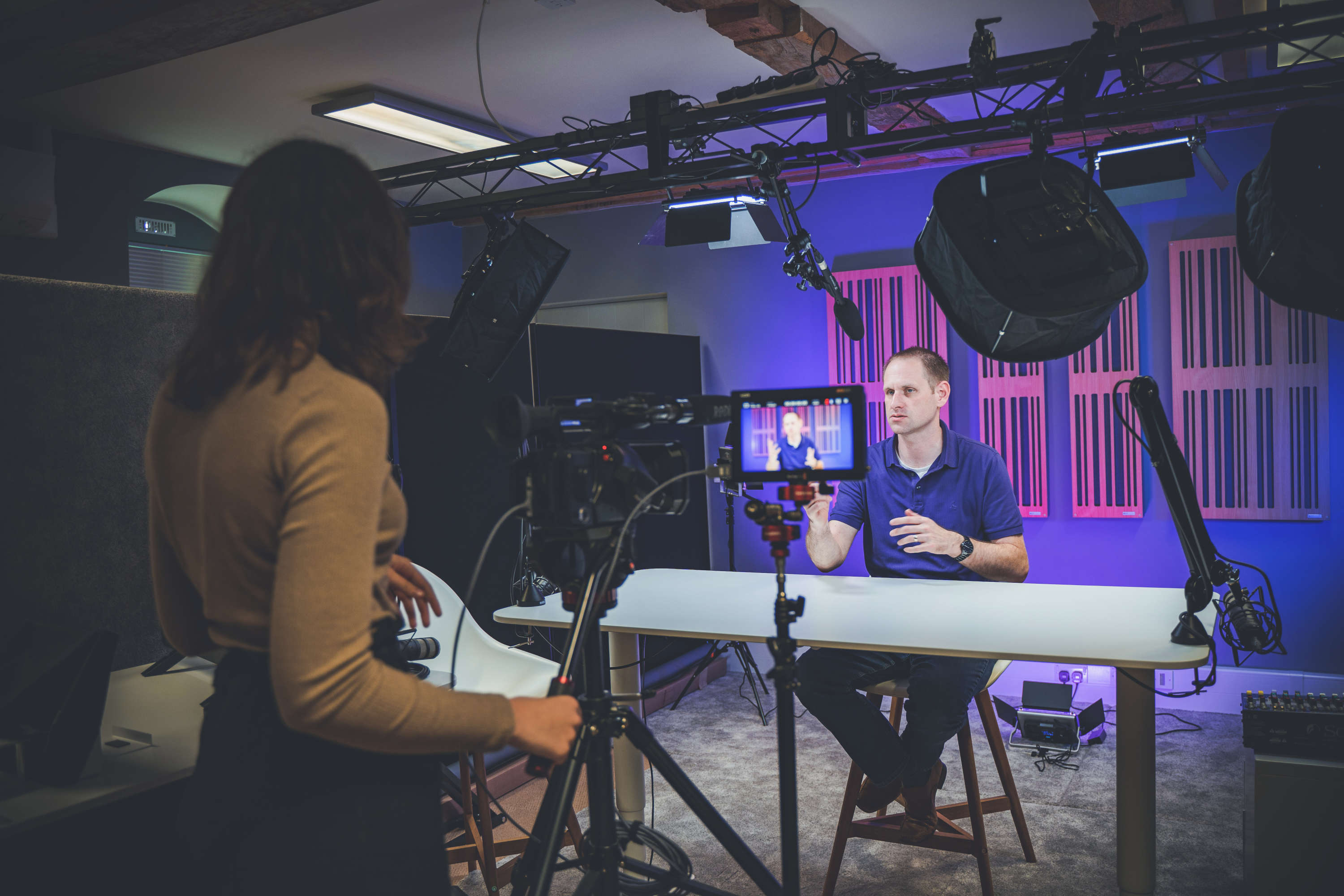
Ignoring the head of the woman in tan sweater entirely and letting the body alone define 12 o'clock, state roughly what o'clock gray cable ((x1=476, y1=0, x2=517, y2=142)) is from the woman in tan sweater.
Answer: The gray cable is roughly at 11 o'clock from the woman in tan sweater.

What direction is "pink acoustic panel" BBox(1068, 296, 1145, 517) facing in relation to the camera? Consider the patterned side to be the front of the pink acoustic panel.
toward the camera

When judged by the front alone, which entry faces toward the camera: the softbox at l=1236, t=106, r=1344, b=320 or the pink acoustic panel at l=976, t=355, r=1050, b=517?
the pink acoustic panel

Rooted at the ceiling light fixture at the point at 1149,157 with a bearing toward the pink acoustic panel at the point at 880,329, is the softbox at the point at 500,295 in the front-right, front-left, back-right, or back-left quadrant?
front-left

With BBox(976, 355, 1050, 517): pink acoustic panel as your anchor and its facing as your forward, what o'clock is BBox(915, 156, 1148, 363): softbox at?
The softbox is roughly at 12 o'clock from the pink acoustic panel.

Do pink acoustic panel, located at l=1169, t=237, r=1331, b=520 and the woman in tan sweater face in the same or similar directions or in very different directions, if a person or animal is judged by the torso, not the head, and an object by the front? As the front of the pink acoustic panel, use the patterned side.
very different directions

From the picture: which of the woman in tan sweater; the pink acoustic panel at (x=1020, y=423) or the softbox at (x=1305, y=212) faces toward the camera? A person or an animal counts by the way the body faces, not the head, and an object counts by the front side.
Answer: the pink acoustic panel

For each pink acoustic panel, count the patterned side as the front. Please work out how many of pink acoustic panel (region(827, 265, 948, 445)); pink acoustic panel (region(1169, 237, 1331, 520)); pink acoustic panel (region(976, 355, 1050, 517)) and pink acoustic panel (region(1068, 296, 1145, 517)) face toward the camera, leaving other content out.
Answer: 4

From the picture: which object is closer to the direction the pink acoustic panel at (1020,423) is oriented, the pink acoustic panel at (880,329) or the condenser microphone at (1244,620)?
the condenser microphone

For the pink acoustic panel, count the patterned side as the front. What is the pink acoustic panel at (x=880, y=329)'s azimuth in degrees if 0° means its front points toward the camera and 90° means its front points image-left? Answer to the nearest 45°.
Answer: approximately 0°

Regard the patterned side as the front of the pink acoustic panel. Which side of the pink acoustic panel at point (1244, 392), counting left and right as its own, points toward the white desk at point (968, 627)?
front

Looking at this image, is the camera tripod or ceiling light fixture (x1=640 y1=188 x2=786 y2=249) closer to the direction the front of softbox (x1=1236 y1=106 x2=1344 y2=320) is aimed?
the ceiling light fixture

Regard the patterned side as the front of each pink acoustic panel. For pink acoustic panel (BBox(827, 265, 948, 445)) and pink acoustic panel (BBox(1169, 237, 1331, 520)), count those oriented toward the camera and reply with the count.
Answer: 2

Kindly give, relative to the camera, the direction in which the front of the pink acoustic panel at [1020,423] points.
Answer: facing the viewer

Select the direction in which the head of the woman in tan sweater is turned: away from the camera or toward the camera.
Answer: away from the camera

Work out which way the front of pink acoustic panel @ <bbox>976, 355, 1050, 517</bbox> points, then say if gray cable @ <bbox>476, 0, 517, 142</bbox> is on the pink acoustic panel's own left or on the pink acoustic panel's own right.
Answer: on the pink acoustic panel's own right

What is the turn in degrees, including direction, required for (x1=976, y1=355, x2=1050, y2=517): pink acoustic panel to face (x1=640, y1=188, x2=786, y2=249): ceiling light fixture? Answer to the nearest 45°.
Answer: approximately 45° to its right

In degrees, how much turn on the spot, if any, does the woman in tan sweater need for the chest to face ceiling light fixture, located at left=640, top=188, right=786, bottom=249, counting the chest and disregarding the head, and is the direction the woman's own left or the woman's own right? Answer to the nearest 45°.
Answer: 0° — they already face it

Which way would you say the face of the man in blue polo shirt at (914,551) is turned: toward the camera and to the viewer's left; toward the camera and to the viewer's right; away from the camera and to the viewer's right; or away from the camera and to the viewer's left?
toward the camera and to the viewer's left

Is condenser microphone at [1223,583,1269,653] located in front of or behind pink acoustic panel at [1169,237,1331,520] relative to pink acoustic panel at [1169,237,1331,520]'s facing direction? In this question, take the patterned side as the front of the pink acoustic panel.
in front
